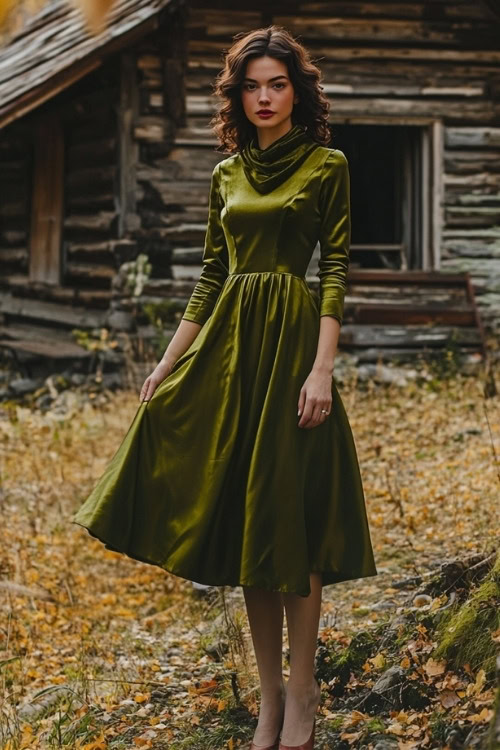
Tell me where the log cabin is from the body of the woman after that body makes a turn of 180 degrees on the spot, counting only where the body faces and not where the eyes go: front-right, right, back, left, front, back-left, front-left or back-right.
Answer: front

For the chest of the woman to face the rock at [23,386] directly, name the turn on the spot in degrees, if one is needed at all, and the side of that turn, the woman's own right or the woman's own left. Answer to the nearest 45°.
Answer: approximately 180°

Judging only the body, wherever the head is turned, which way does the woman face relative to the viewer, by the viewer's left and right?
facing the viewer

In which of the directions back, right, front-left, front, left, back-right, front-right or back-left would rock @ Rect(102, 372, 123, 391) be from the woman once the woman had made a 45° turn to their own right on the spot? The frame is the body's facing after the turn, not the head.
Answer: back-right
